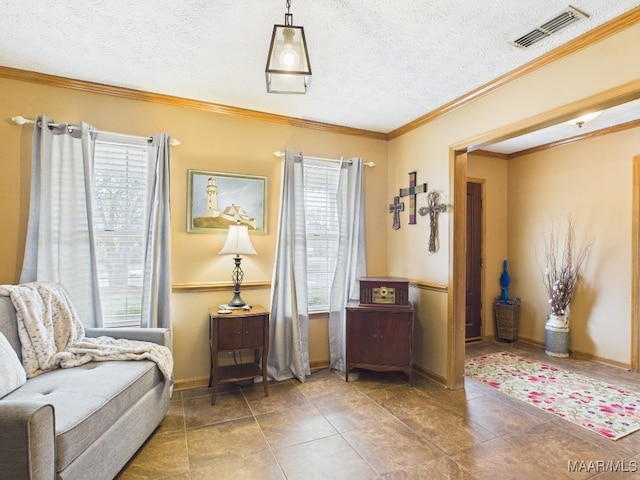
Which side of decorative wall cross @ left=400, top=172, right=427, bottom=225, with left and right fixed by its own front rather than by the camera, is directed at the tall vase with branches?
back

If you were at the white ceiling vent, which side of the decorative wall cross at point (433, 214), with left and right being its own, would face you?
left

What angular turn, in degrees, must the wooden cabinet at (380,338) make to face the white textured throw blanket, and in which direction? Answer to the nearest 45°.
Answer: approximately 45° to its right

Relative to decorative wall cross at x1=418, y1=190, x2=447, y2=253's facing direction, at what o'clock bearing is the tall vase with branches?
The tall vase with branches is roughly at 6 o'clock from the decorative wall cross.

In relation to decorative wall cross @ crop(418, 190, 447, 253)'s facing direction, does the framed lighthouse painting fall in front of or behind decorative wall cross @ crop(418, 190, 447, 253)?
in front

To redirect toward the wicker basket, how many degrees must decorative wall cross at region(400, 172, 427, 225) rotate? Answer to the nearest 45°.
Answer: approximately 180°

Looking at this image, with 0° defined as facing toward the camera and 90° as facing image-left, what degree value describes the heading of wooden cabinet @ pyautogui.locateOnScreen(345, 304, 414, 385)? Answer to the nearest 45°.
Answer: approximately 0°

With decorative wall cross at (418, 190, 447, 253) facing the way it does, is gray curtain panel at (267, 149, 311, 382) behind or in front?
in front

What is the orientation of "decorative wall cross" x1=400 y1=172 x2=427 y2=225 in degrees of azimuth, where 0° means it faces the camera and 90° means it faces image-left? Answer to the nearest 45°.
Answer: approximately 45°

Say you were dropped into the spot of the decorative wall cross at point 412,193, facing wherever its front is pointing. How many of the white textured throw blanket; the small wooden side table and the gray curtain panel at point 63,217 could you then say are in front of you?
3

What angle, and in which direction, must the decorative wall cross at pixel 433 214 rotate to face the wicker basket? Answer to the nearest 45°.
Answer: approximately 180°

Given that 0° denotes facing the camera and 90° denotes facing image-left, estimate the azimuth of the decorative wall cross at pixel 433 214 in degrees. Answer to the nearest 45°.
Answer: approximately 45°

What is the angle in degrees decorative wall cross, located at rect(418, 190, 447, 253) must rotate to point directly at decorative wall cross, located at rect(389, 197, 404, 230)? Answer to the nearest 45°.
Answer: approximately 90° to its right

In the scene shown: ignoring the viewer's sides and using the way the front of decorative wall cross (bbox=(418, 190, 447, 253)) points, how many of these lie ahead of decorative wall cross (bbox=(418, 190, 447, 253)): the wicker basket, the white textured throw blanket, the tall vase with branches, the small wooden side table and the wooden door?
2
